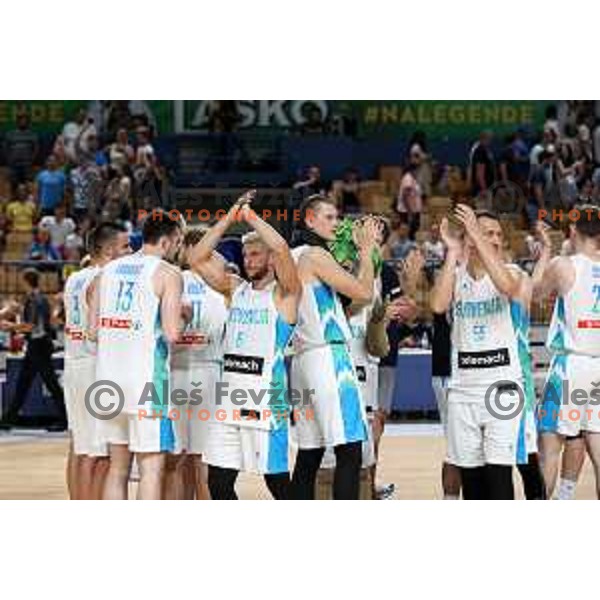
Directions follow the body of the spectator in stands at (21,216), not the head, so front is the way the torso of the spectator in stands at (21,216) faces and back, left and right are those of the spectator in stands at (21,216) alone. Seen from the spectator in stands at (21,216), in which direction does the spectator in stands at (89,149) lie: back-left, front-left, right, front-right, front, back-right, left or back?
back-left

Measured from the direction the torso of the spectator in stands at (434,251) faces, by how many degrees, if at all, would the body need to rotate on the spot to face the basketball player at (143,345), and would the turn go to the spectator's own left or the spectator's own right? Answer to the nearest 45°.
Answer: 0° — they already face them

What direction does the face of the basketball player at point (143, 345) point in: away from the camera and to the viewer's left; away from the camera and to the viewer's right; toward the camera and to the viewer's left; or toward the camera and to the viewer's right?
away from the camera and to the viewer's right

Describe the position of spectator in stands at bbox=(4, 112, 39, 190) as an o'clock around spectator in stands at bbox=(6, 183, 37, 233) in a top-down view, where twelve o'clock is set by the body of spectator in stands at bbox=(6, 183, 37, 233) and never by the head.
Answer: spectator in stands at bbox=(4, 112, 39, 190) is roughly at 6 o'clock from spectator in stands at bbox=(6, 183, 37, 233).

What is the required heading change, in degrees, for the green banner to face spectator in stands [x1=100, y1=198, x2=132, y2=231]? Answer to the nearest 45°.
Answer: approximately 45° to its right
